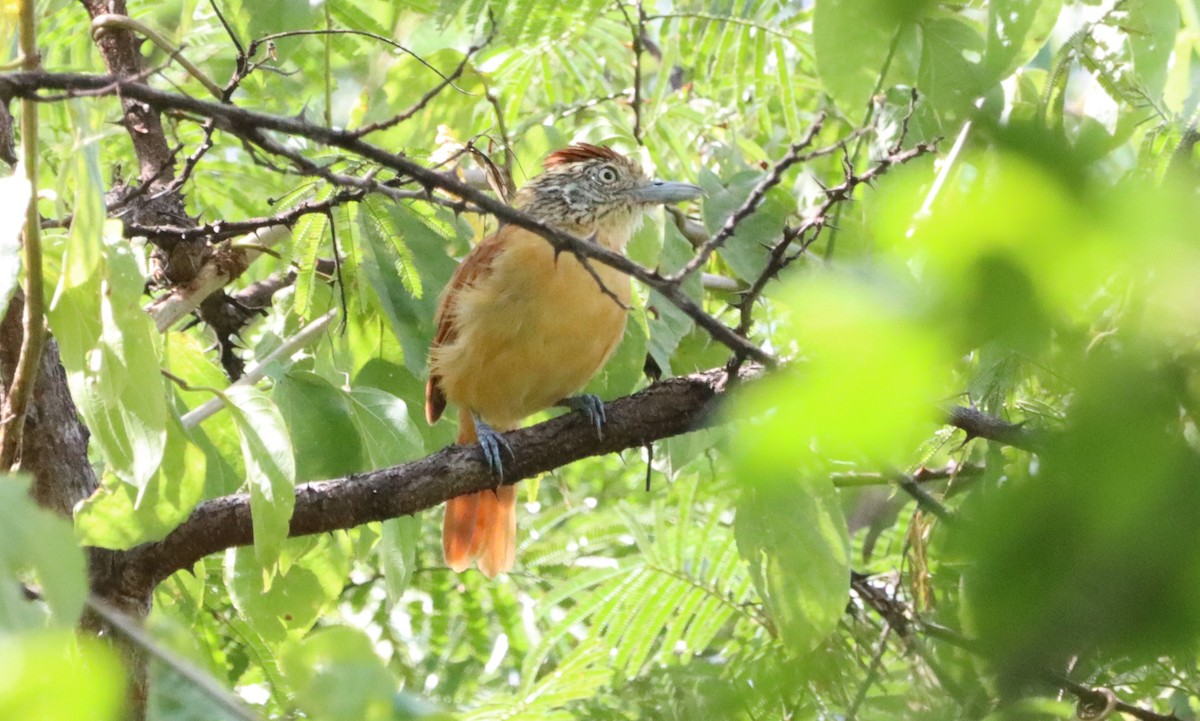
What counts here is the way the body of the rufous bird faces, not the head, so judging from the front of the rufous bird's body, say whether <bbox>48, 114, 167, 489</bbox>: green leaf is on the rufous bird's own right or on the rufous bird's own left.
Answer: on the rufous bird's own right

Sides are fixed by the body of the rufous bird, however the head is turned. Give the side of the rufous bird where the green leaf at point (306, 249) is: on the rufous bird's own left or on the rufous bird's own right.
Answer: on the rufous bird's own right

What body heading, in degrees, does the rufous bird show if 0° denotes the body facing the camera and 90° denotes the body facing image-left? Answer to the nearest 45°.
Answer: approximately 315°

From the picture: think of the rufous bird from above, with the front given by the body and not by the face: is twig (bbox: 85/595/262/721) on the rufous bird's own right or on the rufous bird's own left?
on the rufous bird's own right

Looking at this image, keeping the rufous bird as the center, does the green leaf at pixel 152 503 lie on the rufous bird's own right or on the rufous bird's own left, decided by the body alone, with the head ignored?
on the rufous bird's own right
